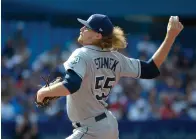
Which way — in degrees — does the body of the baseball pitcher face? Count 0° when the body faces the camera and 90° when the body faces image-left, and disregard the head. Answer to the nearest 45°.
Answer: approximately 135°
